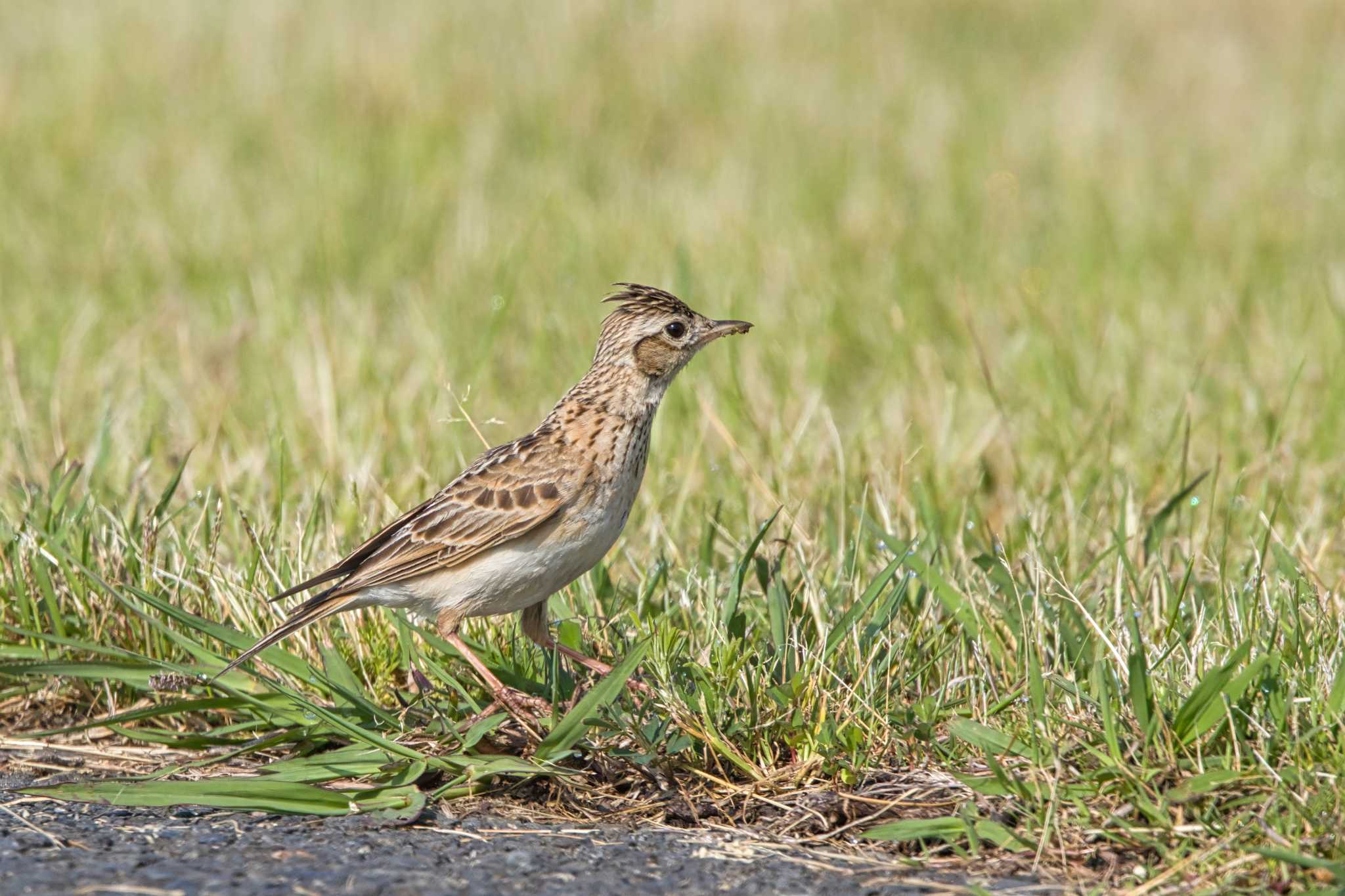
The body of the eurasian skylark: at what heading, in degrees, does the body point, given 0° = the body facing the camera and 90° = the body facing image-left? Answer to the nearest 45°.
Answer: approximately 270°
